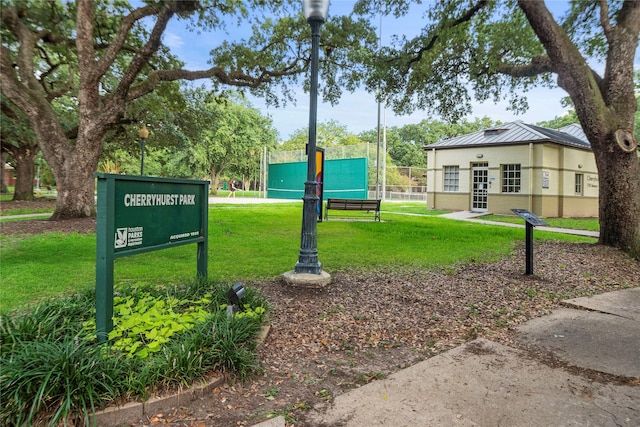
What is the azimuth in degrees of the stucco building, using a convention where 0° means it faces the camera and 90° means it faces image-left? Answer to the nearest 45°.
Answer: approximately 45°

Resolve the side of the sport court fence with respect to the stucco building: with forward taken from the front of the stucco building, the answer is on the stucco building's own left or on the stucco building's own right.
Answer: on the stucco building's own right

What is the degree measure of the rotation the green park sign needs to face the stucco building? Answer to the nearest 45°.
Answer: approximately 90° to its left
